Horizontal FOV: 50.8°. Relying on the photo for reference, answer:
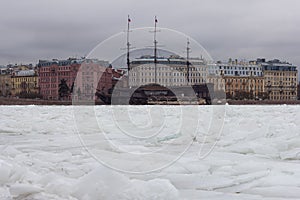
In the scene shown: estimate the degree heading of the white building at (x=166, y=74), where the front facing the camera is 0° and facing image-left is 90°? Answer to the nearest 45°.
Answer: approximately 0°
